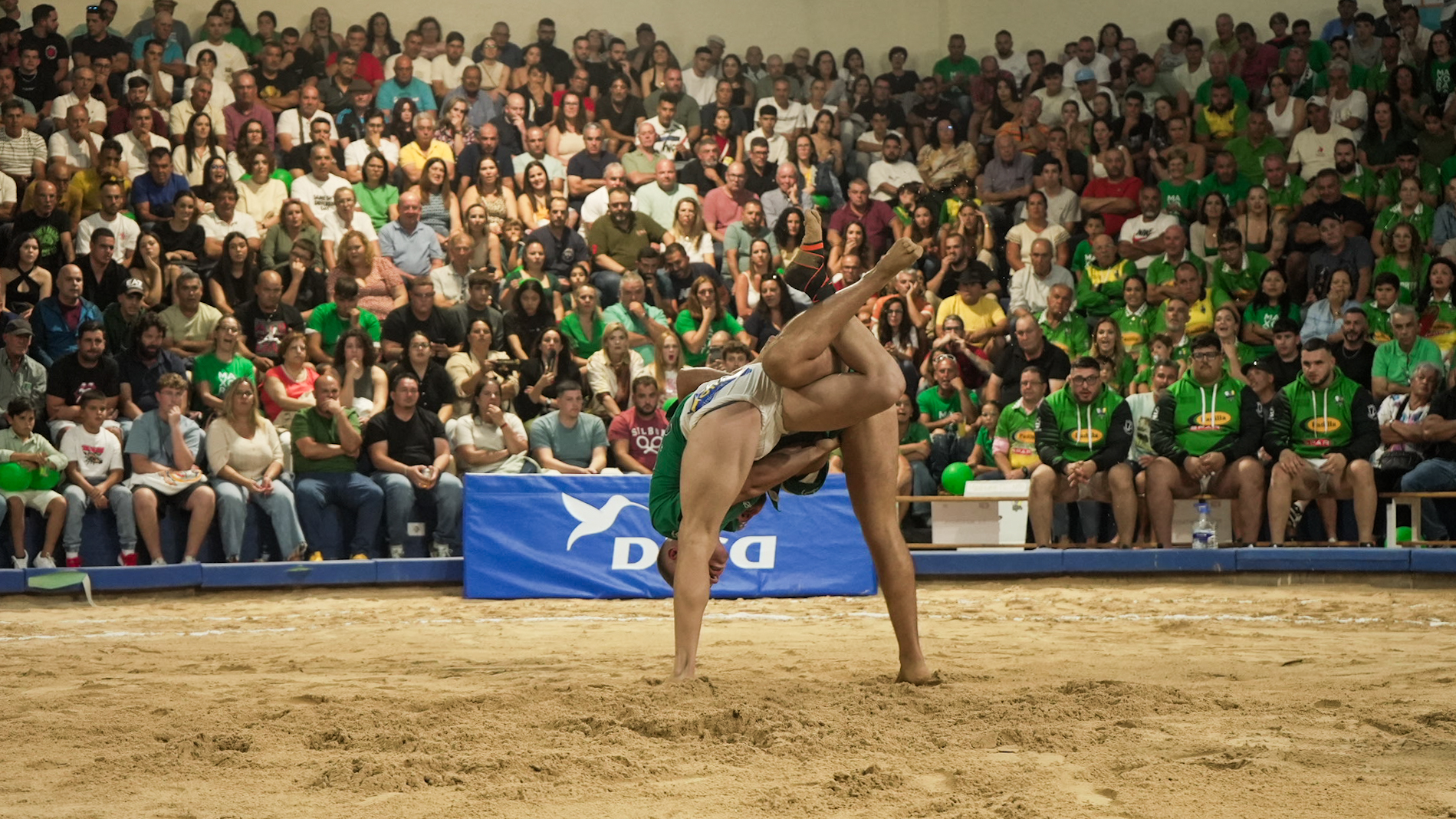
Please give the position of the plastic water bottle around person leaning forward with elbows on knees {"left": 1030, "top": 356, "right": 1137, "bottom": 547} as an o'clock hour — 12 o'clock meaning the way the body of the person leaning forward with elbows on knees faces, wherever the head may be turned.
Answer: The plastic water bottle is roughly at 9 o'clock from the person leaning forward with elbows on knees.

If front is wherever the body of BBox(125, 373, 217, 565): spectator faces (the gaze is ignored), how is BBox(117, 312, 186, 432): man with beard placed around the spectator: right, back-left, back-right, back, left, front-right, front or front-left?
back

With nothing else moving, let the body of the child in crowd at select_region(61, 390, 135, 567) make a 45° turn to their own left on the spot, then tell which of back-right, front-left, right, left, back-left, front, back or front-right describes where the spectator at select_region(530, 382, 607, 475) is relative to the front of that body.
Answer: front-left

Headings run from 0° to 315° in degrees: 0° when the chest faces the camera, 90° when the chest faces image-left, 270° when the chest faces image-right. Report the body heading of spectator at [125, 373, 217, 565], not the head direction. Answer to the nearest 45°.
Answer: approximately 0°

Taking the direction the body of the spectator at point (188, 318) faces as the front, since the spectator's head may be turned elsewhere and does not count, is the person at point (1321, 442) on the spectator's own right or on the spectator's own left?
on the spectator's own left

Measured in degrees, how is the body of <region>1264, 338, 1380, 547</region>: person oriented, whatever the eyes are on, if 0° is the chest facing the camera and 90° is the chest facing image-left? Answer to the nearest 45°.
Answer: approximately 0°

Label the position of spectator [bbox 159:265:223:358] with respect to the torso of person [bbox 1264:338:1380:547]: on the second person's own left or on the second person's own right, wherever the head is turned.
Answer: on the second person's own right

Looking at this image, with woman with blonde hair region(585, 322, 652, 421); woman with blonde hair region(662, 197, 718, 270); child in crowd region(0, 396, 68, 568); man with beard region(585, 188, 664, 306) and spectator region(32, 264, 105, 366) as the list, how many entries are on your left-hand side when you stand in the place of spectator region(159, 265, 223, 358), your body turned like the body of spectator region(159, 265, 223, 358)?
3
